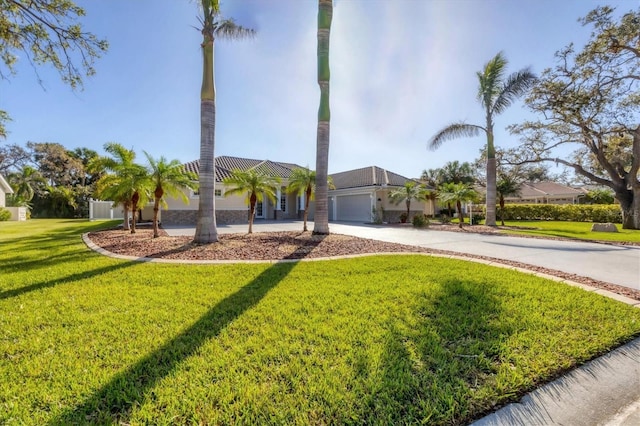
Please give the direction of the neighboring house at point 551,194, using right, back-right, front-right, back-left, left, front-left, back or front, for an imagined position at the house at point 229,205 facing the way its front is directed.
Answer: left

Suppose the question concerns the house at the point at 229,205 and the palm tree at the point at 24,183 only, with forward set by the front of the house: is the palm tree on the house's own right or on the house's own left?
on the house's own right

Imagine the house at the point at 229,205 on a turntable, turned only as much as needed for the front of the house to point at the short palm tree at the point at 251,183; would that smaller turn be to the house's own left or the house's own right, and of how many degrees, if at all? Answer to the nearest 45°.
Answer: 0° — it already faces it

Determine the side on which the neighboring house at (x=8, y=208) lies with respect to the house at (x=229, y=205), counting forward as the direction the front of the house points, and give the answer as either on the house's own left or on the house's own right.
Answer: on the house's own right

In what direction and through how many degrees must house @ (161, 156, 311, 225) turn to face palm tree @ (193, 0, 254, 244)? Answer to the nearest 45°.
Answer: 0° — it already faces it

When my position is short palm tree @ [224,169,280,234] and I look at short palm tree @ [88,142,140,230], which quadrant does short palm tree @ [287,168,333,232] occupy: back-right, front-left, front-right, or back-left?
back-right

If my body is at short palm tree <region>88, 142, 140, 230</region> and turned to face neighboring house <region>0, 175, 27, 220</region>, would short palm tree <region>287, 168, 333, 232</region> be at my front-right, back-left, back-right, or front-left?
back-right

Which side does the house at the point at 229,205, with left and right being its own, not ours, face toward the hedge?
left

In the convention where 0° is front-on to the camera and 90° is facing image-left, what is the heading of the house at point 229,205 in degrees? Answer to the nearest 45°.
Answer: approximately 0°

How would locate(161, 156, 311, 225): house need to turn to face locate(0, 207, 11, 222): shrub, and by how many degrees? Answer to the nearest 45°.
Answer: approximately 135° to its right

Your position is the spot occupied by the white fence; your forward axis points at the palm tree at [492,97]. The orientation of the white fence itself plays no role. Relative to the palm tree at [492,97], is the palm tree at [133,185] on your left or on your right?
right

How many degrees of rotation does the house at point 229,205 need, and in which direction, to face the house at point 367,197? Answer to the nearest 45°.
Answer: approximately 90° to its left
